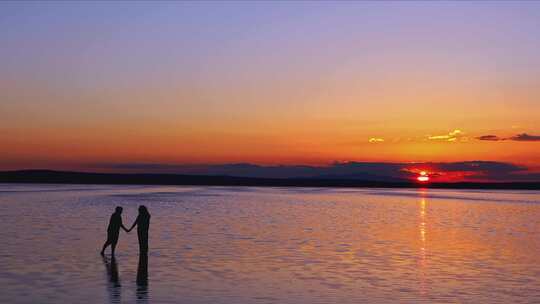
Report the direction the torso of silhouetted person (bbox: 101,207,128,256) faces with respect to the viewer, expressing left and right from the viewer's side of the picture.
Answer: facing to the right of the viewer
